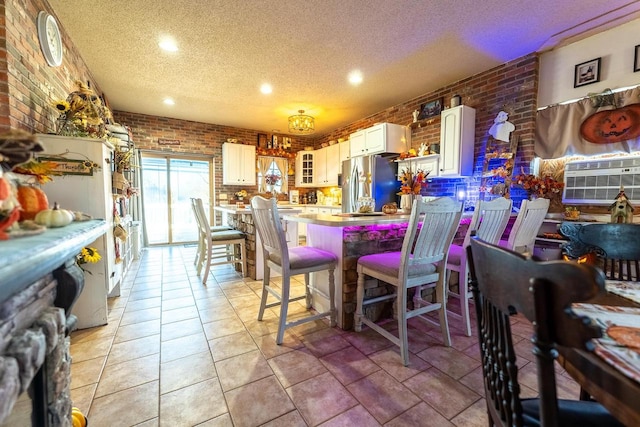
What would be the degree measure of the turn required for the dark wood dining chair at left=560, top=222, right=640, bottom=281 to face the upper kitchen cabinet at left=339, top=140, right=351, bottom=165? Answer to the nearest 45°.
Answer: approximately 135° to its right

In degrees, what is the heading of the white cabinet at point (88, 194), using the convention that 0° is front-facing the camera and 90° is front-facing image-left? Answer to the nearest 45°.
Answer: approximately 270°

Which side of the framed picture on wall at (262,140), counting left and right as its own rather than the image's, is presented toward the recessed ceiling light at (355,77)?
front

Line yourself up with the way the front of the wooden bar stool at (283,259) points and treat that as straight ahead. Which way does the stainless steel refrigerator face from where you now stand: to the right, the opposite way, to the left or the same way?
the opposite way

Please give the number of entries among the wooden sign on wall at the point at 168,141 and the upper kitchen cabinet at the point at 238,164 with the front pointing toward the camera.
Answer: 2

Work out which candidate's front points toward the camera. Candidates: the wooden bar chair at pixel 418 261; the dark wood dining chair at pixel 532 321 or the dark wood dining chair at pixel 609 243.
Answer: the dark wood dining chair at pixel 609 243

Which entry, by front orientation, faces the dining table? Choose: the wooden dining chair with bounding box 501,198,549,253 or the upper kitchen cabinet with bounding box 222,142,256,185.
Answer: the upper kitchen cabinet

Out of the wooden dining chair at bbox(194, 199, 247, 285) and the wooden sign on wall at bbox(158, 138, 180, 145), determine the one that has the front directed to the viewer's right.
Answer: the wooden dining chair

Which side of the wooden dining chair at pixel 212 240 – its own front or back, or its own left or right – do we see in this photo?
right

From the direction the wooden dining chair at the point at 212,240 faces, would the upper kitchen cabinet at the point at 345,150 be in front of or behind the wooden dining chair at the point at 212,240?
in front

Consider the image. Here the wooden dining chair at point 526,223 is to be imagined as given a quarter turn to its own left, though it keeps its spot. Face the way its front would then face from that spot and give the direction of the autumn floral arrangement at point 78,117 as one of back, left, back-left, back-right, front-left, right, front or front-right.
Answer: front

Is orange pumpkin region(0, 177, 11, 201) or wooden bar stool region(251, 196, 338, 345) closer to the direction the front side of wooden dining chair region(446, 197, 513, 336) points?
the wooden bar stool

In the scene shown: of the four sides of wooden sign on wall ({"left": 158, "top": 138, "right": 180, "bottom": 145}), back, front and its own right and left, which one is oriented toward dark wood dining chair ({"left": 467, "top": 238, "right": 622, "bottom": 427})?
front

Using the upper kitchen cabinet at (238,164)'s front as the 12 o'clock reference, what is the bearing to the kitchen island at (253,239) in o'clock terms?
The kitchen island is roughly at 12 o'clock from the upper kitchen cabinet.
